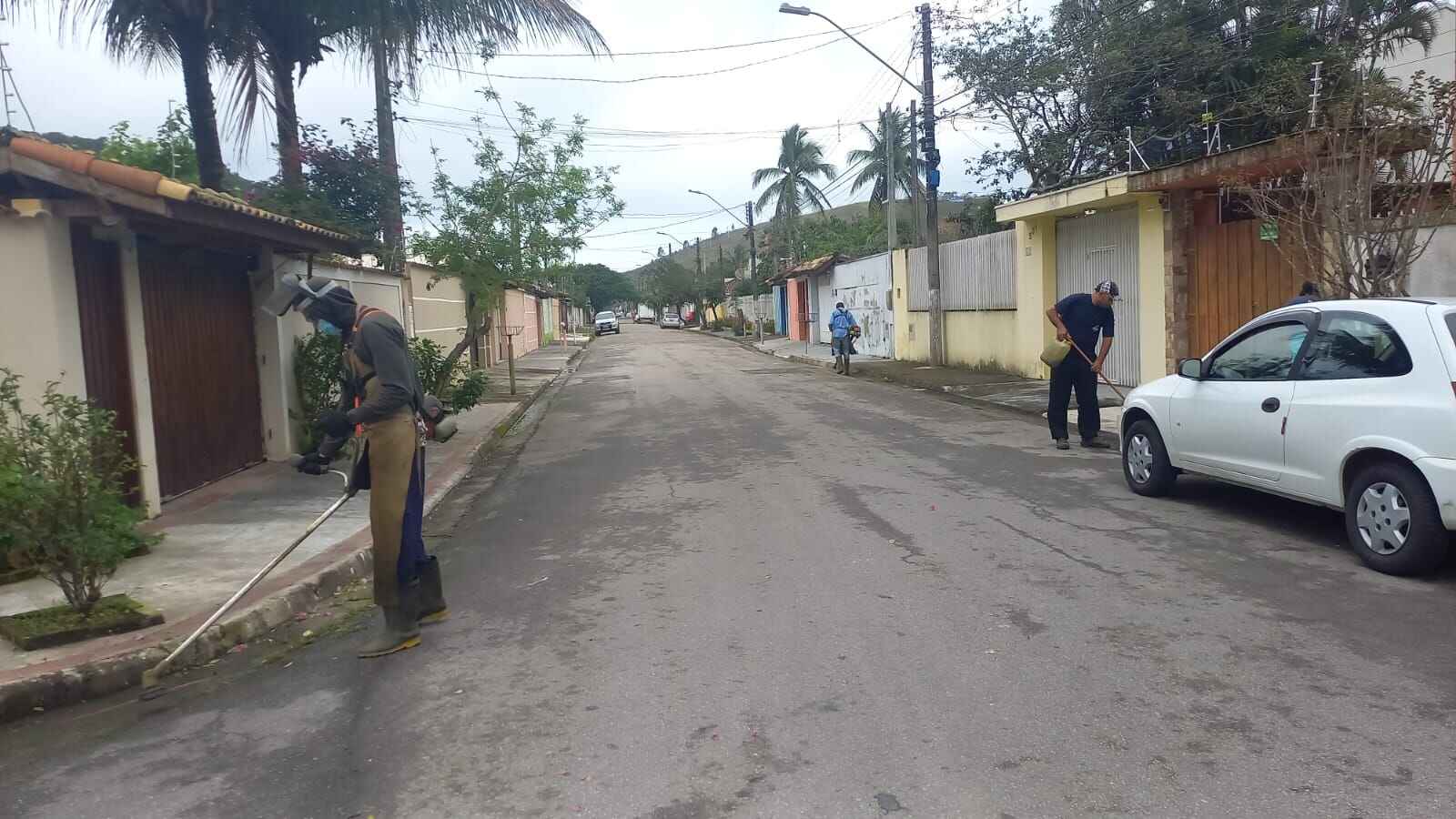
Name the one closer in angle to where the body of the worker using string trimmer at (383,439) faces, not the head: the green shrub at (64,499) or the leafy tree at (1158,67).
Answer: the green shrub

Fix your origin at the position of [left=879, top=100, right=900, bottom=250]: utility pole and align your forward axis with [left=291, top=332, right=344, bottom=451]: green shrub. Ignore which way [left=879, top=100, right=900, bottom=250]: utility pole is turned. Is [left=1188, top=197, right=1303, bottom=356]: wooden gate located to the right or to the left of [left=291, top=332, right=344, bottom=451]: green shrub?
left

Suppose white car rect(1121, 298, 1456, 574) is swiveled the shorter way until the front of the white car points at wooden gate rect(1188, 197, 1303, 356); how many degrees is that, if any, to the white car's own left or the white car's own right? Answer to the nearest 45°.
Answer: approximately 45° to the white car's own right

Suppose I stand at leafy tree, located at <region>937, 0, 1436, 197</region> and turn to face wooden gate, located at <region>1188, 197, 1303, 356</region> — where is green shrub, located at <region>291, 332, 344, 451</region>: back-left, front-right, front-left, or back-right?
front-right

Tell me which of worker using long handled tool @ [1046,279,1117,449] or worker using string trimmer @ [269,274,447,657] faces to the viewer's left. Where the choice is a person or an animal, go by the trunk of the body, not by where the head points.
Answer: worker using string trimmer @ [269,274,447,657]

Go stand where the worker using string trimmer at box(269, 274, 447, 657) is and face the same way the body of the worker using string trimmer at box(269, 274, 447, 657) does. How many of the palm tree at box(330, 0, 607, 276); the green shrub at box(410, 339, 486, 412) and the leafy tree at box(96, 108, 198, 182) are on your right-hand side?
3

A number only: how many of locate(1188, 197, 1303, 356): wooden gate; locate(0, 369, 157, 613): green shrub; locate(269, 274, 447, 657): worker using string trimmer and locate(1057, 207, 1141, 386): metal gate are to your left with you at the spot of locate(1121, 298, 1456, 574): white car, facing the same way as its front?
2

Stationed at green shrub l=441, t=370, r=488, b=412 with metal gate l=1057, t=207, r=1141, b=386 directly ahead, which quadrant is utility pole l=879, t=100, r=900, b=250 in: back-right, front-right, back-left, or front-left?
front-left

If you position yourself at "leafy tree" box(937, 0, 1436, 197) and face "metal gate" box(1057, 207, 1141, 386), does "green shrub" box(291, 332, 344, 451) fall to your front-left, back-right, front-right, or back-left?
front-right

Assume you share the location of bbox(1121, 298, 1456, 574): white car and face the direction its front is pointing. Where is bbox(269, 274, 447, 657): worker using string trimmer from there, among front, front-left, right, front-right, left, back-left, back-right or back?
left

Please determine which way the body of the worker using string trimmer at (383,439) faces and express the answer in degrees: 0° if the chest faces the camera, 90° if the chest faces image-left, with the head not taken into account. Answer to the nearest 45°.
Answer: approximately 90°

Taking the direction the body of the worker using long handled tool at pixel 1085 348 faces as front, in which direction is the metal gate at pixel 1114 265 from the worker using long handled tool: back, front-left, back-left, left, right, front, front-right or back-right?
back-left

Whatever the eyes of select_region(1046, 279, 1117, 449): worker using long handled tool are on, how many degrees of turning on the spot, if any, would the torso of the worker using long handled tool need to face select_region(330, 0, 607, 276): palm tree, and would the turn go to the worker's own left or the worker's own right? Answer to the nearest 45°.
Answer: approximately 135° to the worker's own right
